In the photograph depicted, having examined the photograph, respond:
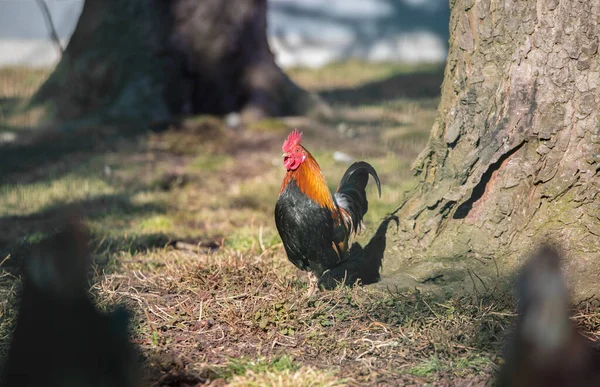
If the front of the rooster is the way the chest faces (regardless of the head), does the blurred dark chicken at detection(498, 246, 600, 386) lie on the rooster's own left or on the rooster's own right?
on the rooster's own left

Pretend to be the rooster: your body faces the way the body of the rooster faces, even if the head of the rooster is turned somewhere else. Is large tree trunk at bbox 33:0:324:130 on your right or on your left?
on your right

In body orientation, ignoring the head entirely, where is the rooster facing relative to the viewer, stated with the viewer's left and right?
facing the viewer and to the left of the viewer
